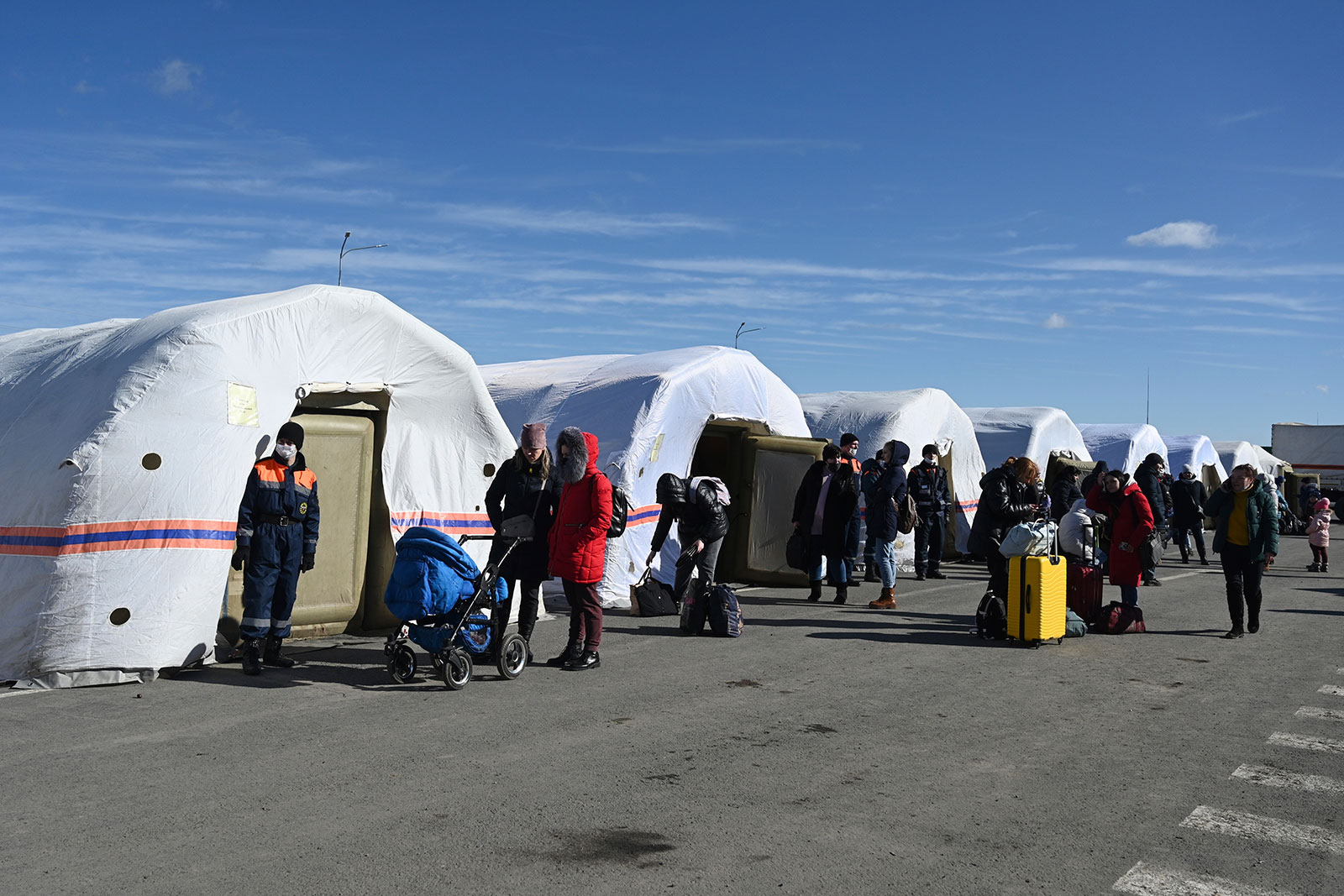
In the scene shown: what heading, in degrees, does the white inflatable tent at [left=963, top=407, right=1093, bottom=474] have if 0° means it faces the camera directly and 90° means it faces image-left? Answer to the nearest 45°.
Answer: approximately 315°

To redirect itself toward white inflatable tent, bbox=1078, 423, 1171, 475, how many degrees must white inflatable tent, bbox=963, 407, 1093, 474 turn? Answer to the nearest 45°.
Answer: approximately 135° to its left

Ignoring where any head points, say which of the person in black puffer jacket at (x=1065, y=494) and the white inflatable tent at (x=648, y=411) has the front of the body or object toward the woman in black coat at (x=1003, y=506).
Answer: the white inflatable tent

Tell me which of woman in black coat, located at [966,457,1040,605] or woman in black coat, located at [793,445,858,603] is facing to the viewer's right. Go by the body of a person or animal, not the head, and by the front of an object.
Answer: woman in black coat, located at [966,457,1040,605]

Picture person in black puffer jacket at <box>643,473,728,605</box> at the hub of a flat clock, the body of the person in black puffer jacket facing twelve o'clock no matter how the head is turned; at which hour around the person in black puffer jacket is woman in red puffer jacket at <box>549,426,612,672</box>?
The woman in red puffer jacket is roughly at 11 o'clock from the person in black puffer jacket.

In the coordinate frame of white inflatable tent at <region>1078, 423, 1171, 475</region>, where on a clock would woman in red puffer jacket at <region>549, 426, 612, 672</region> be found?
The woman in red puffer jacket is roughly at 2 o'clock from the white inflatable tent.

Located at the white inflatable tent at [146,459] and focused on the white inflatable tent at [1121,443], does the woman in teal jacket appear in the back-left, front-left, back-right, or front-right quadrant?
front-right

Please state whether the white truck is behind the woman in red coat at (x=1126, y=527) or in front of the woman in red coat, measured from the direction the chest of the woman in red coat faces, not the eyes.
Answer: behind

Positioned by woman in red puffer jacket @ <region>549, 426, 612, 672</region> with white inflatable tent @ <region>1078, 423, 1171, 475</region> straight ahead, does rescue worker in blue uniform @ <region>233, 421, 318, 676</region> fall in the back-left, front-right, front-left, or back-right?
back-left

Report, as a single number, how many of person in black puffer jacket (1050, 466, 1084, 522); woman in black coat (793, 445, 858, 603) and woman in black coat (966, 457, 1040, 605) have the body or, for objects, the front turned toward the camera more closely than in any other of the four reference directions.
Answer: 1

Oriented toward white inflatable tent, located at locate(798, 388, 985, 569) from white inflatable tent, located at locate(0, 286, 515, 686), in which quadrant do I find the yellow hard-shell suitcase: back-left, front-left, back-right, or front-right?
front-right

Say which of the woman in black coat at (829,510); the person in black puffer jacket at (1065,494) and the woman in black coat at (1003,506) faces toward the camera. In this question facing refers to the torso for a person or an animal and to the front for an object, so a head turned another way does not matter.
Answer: the woman in black coat at (829,510)

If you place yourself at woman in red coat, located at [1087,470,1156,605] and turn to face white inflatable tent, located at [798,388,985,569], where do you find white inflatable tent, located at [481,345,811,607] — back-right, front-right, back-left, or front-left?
front-left

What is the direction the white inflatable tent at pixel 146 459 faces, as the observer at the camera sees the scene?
facing the viewer and to the right of the viewer

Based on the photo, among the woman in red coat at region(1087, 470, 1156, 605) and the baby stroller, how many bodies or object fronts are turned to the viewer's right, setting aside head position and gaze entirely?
0
